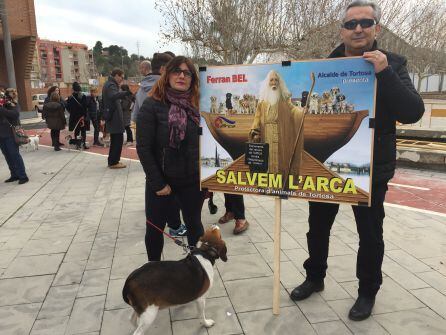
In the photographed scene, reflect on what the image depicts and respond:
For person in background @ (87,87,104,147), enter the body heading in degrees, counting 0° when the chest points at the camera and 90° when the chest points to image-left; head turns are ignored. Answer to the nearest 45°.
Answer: approximately 315°

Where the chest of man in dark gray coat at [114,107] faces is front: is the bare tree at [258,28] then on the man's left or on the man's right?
on the man's left

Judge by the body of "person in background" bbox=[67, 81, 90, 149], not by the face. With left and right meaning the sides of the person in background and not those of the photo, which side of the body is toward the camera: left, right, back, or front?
back

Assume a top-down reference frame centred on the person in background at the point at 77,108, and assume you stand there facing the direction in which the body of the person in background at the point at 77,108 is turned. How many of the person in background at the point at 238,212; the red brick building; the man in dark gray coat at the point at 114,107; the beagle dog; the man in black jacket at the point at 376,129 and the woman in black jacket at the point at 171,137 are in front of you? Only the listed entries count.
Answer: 5

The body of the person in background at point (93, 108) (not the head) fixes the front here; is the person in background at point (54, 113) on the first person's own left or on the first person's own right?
on the first person's own right

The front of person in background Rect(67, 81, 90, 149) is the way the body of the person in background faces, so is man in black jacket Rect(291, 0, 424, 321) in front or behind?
in front
